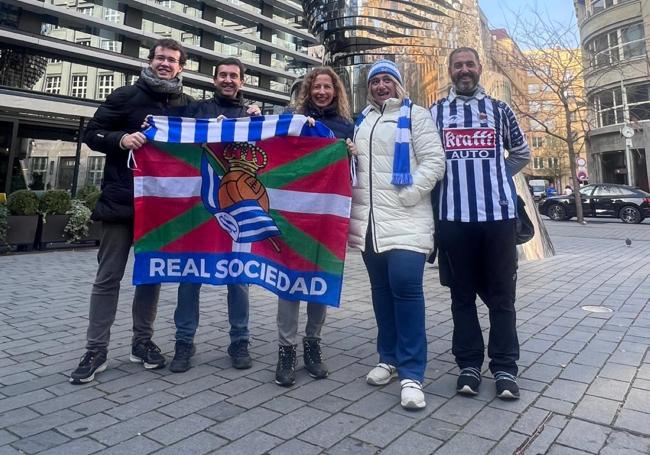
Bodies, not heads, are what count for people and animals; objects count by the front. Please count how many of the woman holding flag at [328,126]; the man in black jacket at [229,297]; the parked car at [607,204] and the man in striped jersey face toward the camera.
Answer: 3

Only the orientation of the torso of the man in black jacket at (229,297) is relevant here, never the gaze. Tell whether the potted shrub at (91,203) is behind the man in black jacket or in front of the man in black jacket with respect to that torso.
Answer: behind

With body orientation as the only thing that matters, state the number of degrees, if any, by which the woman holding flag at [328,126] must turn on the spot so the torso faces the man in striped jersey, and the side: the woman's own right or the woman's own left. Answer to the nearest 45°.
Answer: approximately 90° to the woman's own left

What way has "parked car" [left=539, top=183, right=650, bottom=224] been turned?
to the viewer's left

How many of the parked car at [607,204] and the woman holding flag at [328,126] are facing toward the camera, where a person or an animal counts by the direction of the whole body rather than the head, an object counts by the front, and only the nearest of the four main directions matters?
1

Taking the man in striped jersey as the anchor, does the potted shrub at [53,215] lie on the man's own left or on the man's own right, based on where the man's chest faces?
on the man's own right

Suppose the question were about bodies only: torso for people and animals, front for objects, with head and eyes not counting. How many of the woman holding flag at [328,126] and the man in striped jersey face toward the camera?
2

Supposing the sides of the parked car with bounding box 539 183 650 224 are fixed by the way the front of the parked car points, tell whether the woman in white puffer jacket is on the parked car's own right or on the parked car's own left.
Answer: on the parked car's own left

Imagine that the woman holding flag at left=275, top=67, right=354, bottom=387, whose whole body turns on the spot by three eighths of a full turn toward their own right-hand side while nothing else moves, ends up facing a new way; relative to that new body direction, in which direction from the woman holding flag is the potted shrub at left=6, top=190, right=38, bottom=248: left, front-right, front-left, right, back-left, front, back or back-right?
front
